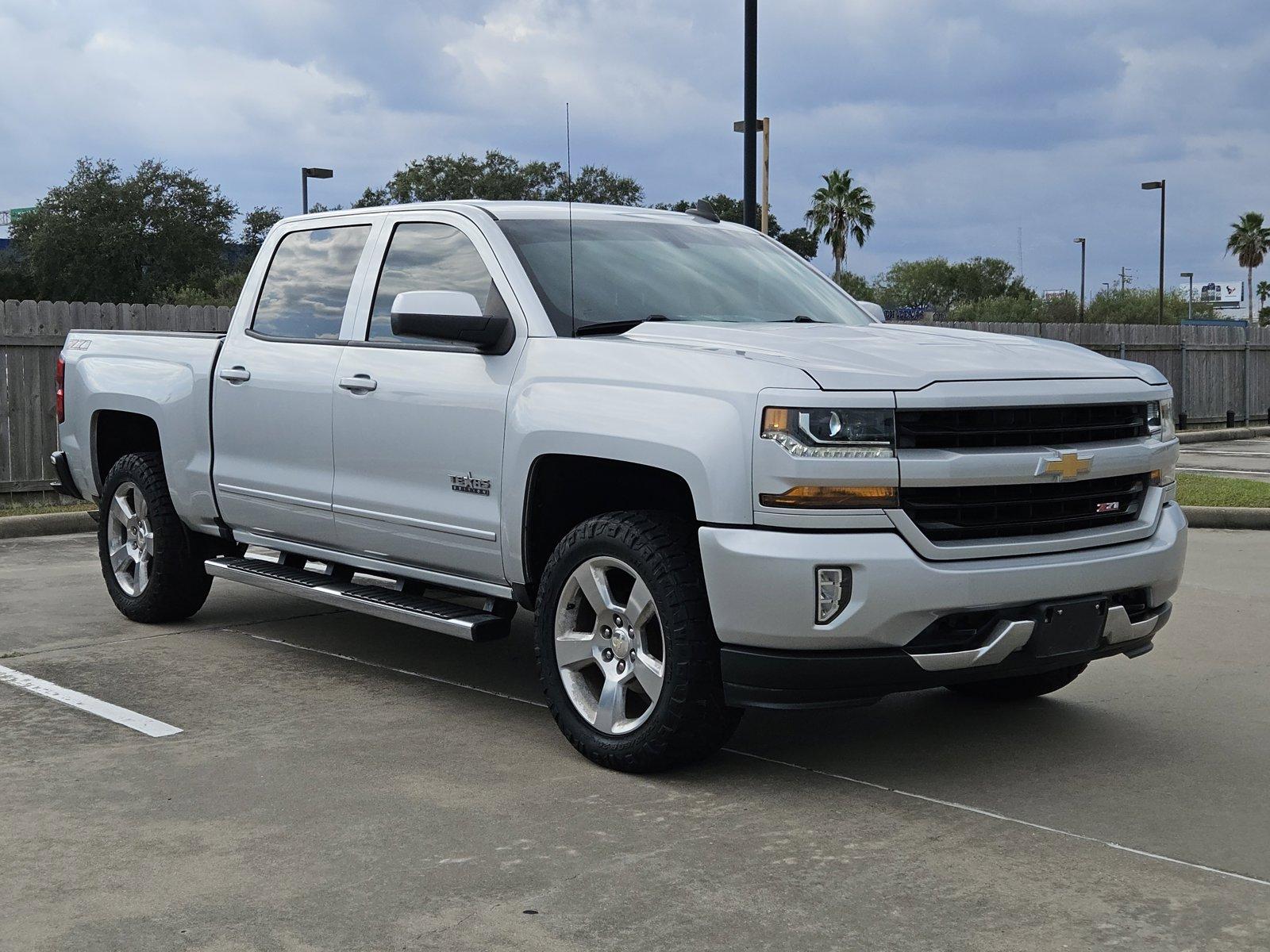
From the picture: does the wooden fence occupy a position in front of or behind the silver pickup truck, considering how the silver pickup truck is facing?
behind

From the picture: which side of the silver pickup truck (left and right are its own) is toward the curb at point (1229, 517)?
left

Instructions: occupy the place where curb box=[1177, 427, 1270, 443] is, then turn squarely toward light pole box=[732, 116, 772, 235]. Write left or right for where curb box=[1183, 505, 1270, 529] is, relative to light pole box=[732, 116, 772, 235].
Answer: left

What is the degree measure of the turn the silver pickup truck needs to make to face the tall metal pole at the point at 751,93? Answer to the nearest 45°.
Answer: approximately 135° to its left

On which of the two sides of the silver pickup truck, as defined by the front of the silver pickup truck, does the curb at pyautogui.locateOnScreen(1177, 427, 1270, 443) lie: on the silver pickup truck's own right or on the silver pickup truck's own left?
on the silver pickup truck's own left

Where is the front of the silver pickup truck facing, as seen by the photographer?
facing the viewer and to the right of the viewer

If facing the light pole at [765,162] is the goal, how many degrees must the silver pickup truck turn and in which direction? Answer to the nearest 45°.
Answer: approximately 135° to its left
